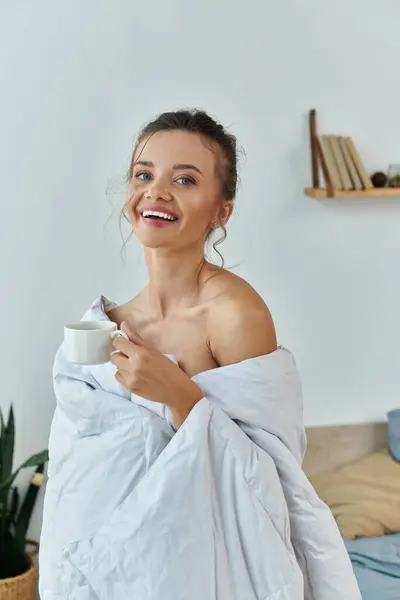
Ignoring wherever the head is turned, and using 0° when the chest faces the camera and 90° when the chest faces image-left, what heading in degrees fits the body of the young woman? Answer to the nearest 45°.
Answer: approximately 45°

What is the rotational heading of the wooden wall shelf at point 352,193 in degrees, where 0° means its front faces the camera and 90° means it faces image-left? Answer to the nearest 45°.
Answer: approximately 0°
